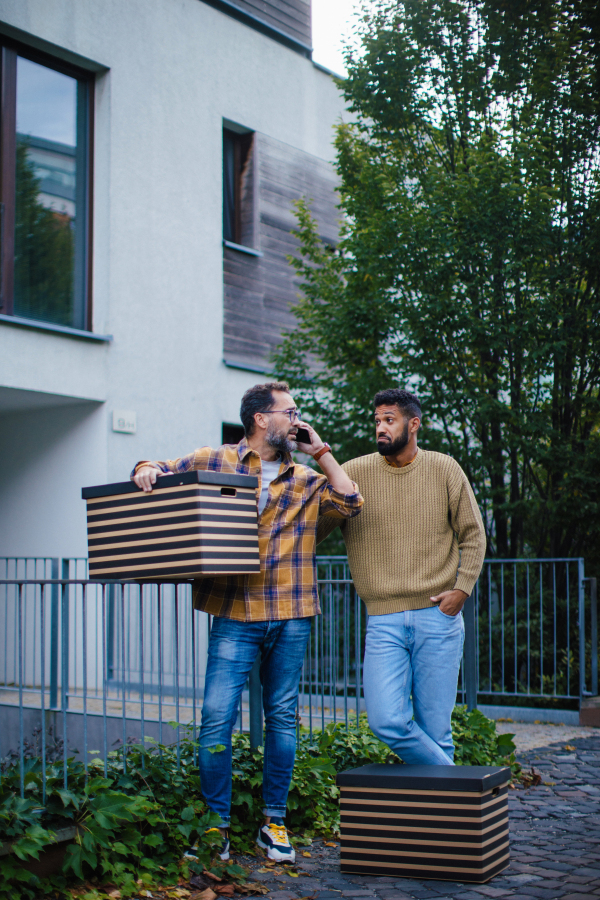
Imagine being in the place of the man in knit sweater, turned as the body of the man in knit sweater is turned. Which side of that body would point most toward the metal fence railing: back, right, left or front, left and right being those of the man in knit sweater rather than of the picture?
back

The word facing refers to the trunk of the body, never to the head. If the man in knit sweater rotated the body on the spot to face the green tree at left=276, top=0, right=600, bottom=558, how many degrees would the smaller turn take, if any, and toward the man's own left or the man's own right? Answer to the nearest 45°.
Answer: approximately 180°

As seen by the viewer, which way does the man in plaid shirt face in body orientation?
toward the camera

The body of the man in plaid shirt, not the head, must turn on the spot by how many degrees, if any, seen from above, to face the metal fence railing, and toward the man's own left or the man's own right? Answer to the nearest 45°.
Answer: approximately 180°

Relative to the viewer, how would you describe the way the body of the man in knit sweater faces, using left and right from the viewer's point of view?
facing the viewer

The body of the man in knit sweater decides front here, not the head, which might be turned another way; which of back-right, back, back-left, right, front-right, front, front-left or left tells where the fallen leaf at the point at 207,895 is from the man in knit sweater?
front-right

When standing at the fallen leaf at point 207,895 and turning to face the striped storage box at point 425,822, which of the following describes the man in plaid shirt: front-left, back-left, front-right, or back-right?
front-left

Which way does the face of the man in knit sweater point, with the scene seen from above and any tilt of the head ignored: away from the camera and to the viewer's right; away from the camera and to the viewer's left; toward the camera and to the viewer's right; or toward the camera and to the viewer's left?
toward the camera and to the viewer's left

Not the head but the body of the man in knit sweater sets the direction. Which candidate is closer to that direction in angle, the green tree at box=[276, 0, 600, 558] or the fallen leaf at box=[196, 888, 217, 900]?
the fallen leaf
